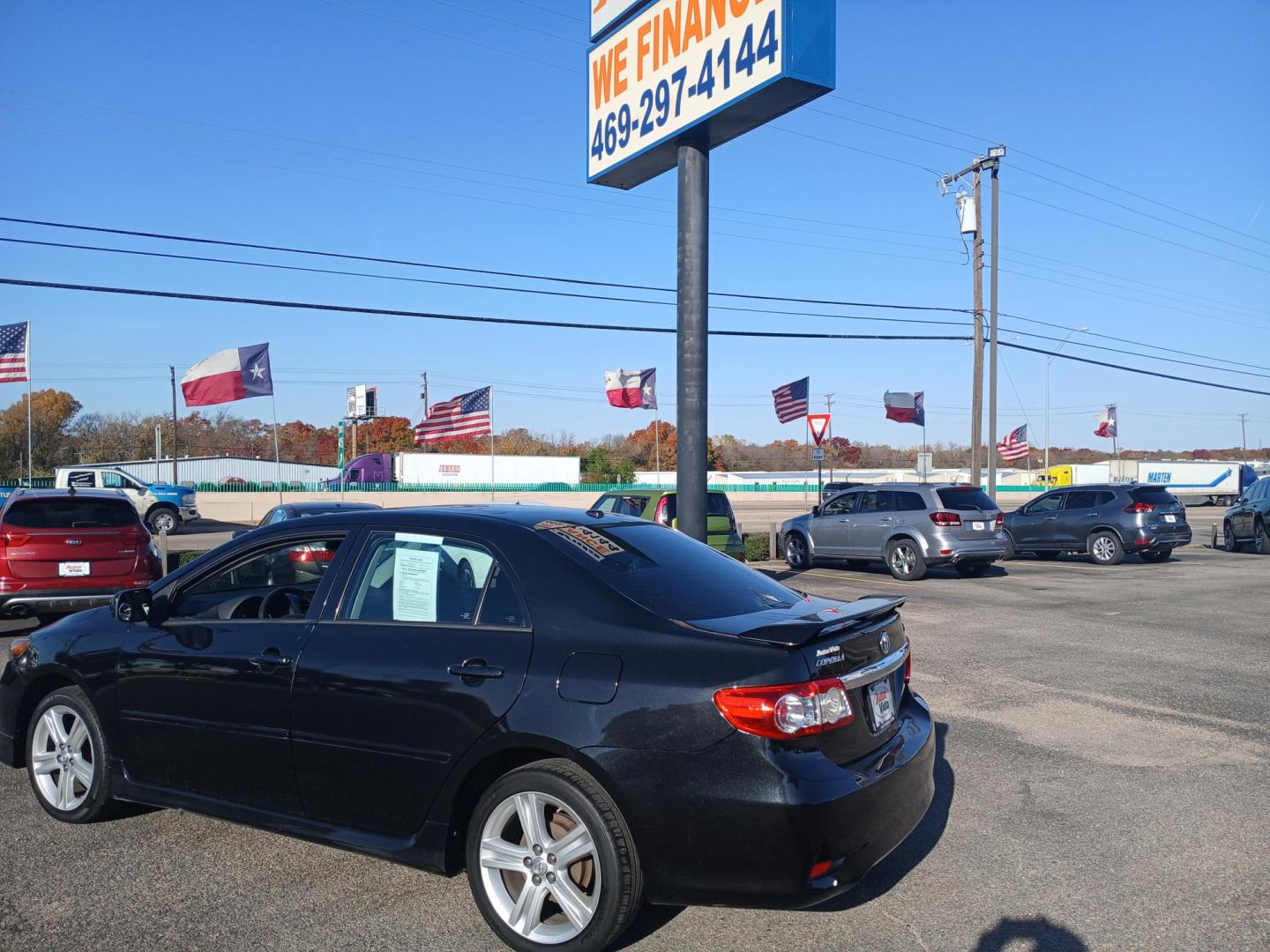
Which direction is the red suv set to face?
away from the camera

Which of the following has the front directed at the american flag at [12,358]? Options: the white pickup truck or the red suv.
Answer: the red suv

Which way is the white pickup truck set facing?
to the viewer's right

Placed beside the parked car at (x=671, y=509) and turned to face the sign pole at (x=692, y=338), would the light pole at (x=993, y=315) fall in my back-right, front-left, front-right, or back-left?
back-left

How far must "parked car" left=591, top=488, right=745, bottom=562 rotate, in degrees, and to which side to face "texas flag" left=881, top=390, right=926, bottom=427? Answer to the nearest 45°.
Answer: approximately 90° to its right

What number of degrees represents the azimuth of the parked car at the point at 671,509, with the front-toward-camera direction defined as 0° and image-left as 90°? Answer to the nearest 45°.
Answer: approximately 135°

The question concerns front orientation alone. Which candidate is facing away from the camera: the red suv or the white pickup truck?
the red suv

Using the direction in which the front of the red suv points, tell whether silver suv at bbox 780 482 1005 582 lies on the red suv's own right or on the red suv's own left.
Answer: on the red suv's own right

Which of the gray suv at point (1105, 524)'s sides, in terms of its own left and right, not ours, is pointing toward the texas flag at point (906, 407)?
front

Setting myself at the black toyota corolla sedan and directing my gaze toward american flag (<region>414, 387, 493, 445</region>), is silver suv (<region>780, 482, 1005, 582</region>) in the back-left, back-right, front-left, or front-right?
front-right

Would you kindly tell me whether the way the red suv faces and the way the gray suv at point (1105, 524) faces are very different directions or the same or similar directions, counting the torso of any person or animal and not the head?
same or similar directions

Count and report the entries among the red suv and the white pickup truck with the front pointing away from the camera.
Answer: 1

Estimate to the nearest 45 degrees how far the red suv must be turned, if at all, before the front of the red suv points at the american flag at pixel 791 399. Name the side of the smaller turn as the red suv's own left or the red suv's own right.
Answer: approximately 45° to the red suv's own right

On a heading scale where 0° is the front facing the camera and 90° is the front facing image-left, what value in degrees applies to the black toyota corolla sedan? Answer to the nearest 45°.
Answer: approximately 135°
